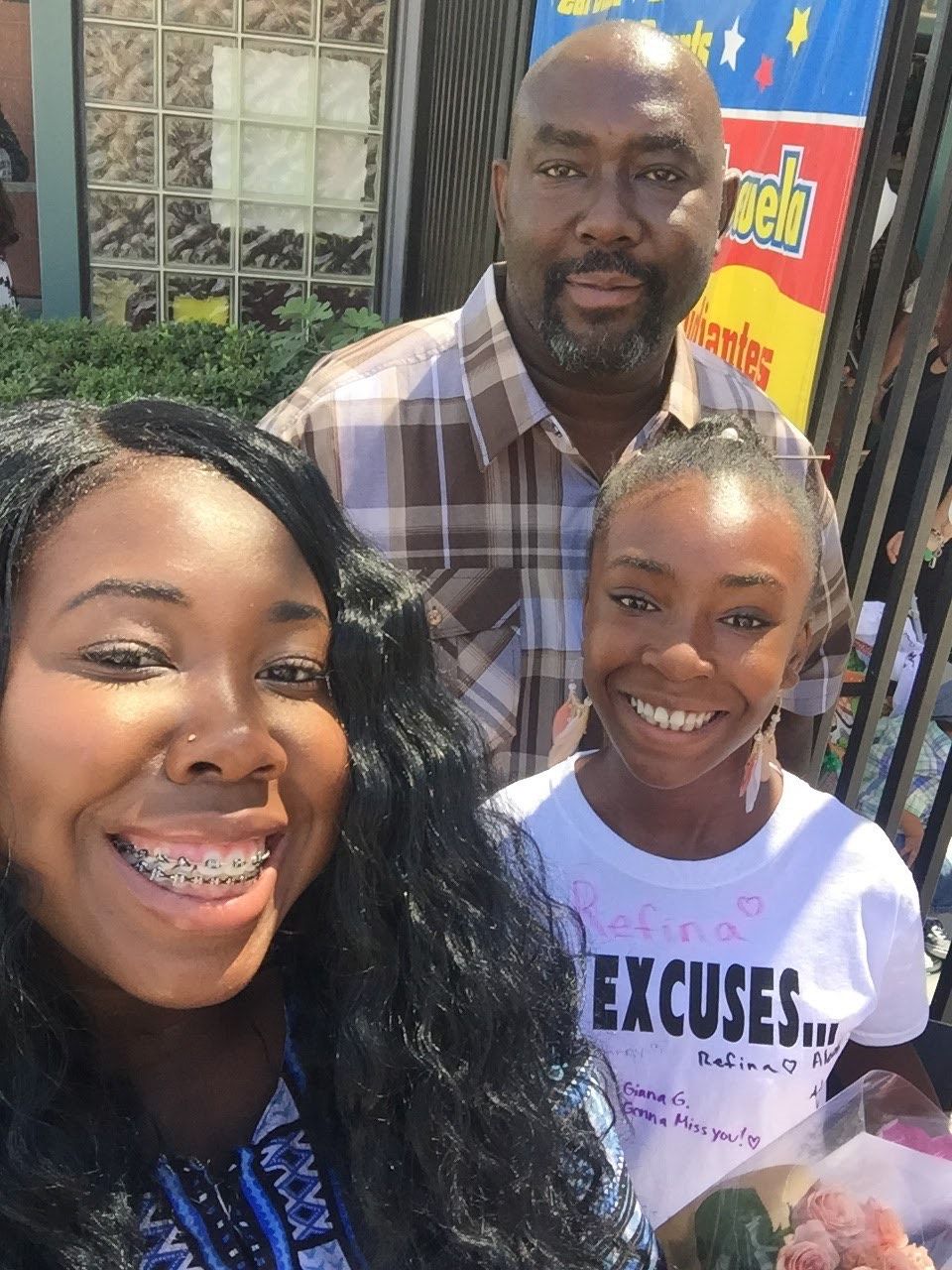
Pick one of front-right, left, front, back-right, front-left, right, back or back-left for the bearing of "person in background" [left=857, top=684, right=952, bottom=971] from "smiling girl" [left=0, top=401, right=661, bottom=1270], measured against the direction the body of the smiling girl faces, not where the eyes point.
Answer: back-left

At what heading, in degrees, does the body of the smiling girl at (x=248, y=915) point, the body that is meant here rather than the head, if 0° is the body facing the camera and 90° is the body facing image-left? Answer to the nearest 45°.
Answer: approximately 0°

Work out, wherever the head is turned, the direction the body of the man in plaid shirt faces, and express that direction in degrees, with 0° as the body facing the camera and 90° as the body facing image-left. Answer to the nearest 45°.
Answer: approximately 0°

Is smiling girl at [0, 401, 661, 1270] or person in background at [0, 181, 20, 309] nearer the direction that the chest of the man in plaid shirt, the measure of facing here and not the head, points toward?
the smiling girl

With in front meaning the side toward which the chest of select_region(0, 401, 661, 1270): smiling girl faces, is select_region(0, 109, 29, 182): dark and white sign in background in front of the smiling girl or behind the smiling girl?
behind

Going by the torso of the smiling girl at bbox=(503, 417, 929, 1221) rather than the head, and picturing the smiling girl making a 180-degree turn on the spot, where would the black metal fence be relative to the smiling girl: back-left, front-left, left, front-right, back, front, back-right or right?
front

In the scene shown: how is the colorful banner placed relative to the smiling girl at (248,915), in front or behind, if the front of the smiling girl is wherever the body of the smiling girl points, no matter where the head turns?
behind
